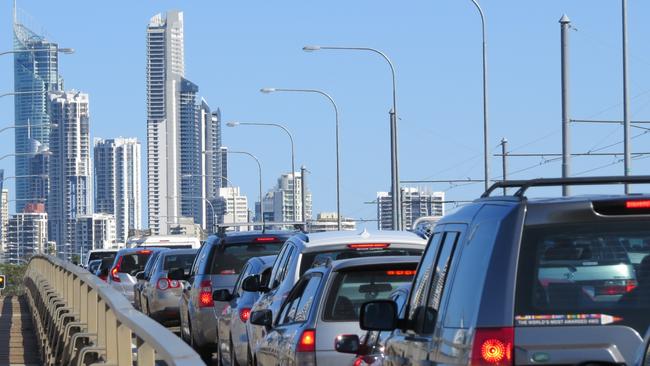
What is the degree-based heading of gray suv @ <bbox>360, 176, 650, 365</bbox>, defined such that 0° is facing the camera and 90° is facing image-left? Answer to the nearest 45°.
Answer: approximately 135°

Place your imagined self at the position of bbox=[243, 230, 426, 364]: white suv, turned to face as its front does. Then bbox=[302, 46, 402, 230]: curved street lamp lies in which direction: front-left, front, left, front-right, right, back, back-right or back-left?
front-right

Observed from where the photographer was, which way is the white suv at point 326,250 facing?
facing away from the viewer and to the left of the viewer

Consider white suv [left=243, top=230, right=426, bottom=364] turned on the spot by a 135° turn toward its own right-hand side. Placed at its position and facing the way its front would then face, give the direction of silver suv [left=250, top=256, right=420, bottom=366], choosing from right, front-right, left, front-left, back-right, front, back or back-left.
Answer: right

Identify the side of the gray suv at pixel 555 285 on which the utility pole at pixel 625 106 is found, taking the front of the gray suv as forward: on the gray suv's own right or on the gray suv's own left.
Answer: on the gray suv's own right

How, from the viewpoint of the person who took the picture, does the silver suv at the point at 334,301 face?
facing away from the viewer and to the left of the viewer
